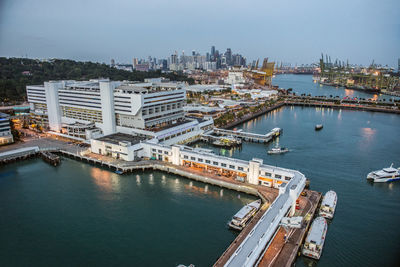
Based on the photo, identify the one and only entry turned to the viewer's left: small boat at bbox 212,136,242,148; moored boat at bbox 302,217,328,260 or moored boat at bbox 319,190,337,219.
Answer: the small boat

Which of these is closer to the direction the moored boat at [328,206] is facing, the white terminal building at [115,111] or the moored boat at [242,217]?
the white terminal building

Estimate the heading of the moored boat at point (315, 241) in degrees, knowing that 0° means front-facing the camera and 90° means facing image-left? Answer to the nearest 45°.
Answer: approximately 180°

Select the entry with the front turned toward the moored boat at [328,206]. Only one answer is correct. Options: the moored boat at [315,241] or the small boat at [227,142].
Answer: the moored boat at [315,241]

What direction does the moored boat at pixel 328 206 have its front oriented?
away from the camera

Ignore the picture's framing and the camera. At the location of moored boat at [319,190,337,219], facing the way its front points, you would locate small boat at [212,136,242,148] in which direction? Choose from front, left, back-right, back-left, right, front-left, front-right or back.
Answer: front-left

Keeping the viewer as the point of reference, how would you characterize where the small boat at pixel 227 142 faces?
facing to the left of the viewer

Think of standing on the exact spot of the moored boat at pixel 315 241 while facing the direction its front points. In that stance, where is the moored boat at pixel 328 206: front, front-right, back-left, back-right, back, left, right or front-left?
front

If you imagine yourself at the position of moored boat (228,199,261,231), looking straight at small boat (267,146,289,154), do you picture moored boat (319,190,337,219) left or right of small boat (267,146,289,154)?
right

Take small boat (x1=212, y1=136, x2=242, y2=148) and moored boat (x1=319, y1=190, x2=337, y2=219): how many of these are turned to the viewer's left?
1

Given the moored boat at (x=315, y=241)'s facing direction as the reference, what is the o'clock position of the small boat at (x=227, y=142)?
The small boat is roughly at 11 o'clock from the moored boat.

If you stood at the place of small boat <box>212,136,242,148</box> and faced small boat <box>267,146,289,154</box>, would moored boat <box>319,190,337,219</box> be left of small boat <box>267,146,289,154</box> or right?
right

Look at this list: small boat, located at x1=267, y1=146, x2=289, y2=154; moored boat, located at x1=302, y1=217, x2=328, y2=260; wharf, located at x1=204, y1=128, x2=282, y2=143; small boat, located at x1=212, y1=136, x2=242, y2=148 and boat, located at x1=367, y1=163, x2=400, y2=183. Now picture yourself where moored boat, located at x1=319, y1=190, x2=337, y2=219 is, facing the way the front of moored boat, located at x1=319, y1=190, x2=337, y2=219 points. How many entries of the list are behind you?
1

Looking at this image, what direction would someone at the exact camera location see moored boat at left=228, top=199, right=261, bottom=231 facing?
facing away from the viewer and to the right of the viewer

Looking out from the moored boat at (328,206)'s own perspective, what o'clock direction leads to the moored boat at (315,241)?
the moored boat at (315,241) is roughly at 6 o'clock from the moored boat at (328,206).
